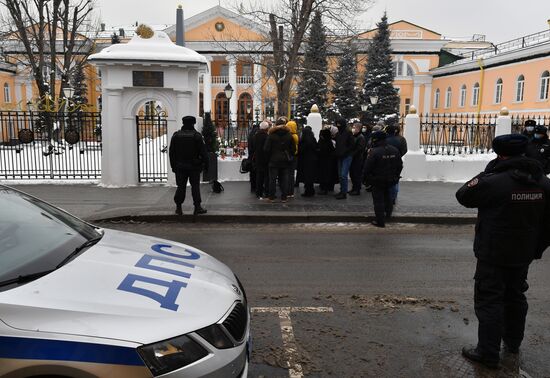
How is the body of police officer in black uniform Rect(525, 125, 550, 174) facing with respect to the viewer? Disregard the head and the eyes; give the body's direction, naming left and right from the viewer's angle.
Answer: facing the viewer and to the left of the viewer

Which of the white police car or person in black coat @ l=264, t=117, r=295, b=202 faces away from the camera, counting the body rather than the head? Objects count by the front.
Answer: the person in black coat

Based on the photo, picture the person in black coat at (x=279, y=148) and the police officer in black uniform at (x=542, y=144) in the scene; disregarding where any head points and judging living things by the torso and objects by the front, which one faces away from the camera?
the person in black coat

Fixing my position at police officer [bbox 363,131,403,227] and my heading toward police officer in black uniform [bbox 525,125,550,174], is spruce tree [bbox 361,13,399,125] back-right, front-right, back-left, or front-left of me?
front-left

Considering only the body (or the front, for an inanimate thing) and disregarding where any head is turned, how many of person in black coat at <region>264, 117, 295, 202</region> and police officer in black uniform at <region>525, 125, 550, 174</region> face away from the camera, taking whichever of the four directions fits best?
1

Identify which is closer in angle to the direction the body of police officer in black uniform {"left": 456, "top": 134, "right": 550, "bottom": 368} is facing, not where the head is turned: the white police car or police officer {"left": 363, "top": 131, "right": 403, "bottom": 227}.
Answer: the police officer

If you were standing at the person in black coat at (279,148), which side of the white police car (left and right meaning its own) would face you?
left

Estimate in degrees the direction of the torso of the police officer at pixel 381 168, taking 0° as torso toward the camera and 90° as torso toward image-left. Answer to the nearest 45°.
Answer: approximately 135°

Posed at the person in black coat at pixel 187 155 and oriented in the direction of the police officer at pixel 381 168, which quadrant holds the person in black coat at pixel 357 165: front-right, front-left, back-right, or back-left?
front-left

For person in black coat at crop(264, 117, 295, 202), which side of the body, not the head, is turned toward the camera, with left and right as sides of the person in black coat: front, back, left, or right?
back

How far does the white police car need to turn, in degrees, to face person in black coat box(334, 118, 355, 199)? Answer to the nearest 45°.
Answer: approximately 90° to its left

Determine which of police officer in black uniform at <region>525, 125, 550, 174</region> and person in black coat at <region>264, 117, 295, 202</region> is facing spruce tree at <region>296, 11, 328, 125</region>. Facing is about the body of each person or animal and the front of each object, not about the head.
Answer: the person in black coat

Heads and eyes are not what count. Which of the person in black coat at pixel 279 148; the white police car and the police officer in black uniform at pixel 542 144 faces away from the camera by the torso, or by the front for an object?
the person in black coat

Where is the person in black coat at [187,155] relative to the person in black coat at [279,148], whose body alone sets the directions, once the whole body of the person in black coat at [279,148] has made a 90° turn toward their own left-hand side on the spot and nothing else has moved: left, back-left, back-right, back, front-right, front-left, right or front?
front-left

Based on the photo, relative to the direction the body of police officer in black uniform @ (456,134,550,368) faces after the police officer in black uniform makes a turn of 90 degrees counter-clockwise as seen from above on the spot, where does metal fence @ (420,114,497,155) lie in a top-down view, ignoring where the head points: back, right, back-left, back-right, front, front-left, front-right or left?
back-right

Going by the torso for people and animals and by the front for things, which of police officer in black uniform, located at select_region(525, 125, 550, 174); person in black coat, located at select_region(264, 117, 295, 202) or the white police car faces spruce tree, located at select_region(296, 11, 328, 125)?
the person in black coat

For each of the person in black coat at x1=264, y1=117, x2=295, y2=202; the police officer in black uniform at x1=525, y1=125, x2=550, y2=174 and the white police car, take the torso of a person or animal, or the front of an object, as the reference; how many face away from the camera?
1
